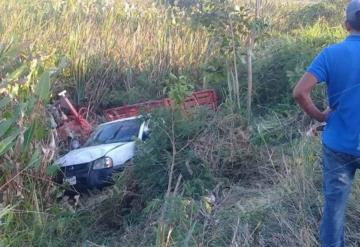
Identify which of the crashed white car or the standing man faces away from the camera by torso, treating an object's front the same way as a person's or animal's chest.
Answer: the standing man

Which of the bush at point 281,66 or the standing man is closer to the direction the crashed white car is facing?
the standing man

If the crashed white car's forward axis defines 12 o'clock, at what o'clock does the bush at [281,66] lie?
The bush is roughly at 7 o'clock from the crashed white car.

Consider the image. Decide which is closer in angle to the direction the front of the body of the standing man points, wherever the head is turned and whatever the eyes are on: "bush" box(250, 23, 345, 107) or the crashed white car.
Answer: the bush

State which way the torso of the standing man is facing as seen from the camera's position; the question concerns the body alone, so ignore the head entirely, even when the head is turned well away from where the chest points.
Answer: away from the camera

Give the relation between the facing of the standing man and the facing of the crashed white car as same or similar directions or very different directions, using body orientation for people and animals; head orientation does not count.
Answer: very different directions

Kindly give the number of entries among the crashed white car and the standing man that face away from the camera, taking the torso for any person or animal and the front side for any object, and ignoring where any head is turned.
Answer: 1

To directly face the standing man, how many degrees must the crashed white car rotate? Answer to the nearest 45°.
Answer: approximately 90° to its left

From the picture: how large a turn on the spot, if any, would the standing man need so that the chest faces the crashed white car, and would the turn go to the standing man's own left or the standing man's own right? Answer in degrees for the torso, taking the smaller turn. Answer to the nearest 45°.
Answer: approximately 45° to the standing man's own left

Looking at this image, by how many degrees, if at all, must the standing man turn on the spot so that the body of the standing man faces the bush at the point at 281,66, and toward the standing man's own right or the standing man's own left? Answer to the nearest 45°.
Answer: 0° — they already face it
